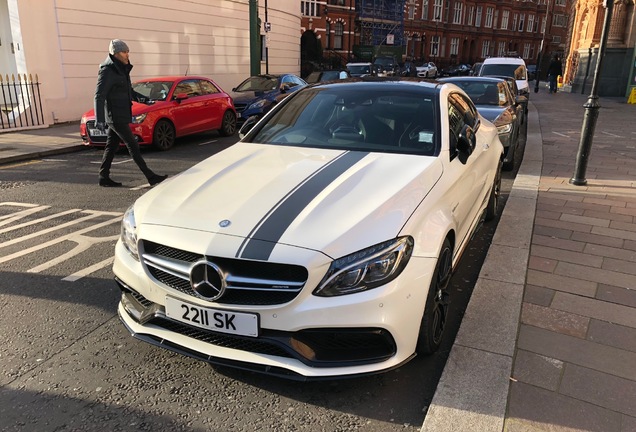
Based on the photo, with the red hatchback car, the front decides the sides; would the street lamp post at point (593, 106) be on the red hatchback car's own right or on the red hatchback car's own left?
on the red hatchback car's own left

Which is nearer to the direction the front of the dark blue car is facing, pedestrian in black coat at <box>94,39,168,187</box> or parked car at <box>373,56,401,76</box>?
the pedestrian in black coat

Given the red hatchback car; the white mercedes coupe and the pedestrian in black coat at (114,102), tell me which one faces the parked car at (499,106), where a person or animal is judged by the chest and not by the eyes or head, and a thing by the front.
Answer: the pedestrian in black coat

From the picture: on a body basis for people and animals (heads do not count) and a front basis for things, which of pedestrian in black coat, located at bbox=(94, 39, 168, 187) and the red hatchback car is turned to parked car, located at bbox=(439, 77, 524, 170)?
the pedestrian in black coat

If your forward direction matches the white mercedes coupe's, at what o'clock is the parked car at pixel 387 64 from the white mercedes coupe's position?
The parked car is roughly at 5 o'clock from the white mercedes coupe.

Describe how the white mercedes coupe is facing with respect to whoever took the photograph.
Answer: facing the viewer and to the left of the viewer

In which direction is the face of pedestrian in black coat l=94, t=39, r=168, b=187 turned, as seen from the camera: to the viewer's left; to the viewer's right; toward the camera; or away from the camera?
to the viewer's right

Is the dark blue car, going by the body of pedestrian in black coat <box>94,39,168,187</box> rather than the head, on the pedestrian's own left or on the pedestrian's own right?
on the pedestrian's own left

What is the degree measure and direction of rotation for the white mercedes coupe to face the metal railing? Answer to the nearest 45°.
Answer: approximately 90° to its right

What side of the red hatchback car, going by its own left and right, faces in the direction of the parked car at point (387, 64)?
back

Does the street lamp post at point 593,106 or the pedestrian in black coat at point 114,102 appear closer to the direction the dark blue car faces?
the pedestrian in black coat

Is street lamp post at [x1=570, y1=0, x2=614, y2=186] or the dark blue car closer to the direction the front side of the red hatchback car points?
the street lamp post

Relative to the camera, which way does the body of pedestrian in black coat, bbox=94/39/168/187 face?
to the viewer's right

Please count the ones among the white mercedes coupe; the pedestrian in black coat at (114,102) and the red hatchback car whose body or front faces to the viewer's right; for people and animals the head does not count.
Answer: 1
